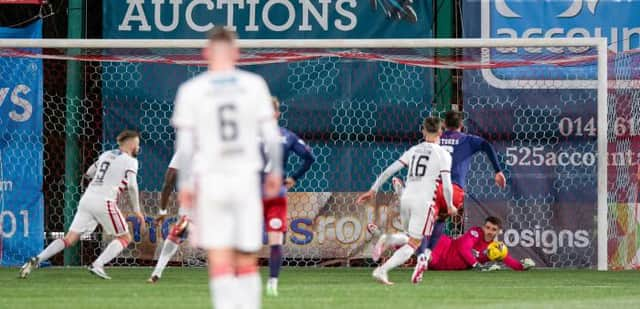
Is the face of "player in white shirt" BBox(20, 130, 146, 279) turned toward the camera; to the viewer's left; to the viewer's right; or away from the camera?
to the viewer's right

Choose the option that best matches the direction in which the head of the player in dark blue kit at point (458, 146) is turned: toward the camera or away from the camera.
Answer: away from the camera

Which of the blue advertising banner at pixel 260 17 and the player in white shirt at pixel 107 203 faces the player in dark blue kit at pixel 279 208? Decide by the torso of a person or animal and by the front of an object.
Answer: the blue advertising banner

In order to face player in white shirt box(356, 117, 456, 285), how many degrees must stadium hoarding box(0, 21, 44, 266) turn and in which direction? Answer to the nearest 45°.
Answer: approximately 45° to its left

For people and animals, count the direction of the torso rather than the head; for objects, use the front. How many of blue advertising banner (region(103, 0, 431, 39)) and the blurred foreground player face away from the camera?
1

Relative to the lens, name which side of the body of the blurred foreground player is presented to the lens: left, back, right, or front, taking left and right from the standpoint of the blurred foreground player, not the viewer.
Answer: back

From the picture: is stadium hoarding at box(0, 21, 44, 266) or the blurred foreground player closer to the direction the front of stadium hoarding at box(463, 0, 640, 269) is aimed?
the blurred foreground player

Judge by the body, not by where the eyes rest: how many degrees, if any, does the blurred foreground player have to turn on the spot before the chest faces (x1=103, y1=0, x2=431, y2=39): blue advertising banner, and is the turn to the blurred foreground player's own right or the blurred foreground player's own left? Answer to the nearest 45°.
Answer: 0° — they already face it

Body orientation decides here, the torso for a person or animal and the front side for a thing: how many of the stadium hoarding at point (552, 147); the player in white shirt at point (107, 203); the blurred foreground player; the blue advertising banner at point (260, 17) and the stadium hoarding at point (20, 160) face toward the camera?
3

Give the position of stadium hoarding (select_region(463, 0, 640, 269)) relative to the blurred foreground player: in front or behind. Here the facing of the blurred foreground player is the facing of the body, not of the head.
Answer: in front

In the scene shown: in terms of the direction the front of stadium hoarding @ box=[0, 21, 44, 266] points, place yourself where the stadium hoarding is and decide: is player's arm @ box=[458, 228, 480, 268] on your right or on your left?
on your left

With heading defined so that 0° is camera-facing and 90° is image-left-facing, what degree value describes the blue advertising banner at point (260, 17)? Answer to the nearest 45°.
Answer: approximately 0°
